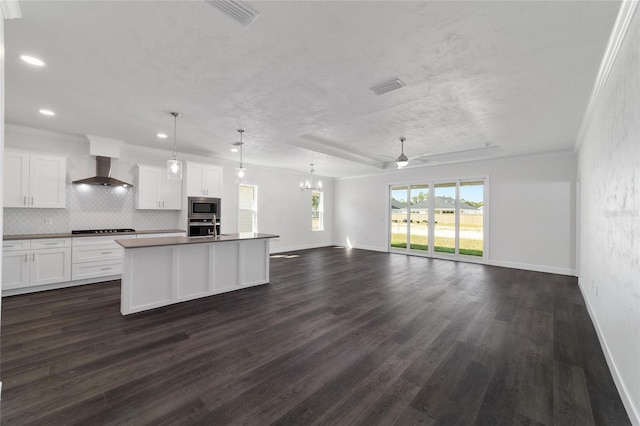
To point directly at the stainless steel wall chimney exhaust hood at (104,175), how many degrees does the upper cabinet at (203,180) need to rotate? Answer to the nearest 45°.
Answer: approximately 135° to its right

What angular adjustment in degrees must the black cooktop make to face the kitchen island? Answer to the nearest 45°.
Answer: approximately 45° to its left

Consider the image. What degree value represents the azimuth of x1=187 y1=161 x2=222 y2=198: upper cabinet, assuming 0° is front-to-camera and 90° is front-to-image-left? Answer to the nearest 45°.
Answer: approximately 315°

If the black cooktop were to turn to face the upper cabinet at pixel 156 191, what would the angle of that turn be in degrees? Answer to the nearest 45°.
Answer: approximately 90° to its left

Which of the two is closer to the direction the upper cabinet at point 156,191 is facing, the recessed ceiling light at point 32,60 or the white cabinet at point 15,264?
the recessed ceiling light
